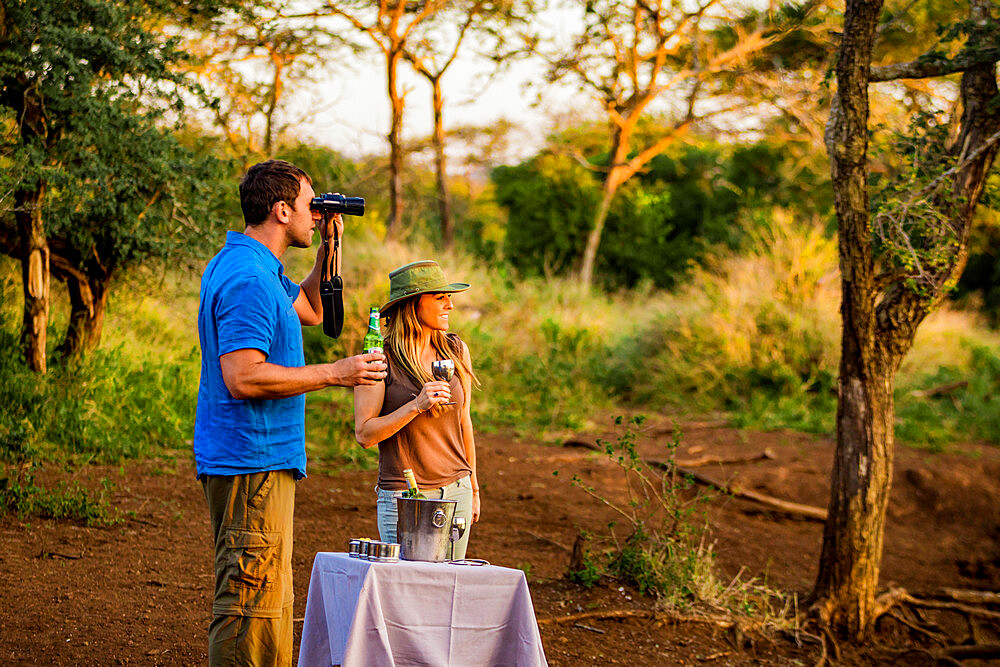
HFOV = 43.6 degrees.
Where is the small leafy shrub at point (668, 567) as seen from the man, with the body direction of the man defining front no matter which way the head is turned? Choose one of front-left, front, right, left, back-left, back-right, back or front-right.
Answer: front-left

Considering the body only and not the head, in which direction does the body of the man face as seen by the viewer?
to the viewer's right

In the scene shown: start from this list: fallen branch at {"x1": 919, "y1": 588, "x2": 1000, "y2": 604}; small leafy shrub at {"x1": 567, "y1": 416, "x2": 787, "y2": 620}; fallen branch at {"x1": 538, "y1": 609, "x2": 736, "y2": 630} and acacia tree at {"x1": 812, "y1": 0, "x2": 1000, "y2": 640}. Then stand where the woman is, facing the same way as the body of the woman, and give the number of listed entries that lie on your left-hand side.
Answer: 4

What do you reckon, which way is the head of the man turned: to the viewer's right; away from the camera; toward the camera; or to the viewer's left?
to the viewer's right

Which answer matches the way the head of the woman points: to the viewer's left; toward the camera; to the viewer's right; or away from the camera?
to the viewer's right

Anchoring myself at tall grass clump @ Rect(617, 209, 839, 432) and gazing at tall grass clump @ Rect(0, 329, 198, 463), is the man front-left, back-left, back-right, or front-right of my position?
front-left

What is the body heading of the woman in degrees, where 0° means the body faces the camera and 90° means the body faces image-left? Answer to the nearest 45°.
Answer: approximately 315°

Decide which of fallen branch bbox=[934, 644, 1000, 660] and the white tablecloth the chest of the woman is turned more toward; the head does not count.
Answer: the white tablecloth

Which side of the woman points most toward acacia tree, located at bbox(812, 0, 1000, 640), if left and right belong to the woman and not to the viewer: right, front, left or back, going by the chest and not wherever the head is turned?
left

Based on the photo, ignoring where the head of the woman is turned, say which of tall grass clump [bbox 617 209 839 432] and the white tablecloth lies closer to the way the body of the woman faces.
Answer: the white tablecloth

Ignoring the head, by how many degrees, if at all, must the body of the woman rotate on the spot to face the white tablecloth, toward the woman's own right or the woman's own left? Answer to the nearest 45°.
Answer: approximately 45° to the woman's own right

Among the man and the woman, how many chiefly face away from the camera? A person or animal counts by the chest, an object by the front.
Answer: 0

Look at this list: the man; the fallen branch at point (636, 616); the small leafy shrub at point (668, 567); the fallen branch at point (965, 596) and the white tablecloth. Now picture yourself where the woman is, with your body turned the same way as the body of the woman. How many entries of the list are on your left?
3

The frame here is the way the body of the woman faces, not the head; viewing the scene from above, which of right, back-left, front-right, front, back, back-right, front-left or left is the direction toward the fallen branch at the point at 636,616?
left

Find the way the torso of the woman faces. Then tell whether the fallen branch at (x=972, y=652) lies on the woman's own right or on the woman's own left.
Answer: on the woman's own left

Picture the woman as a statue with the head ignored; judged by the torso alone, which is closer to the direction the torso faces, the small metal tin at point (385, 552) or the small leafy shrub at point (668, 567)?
the small metal tin
